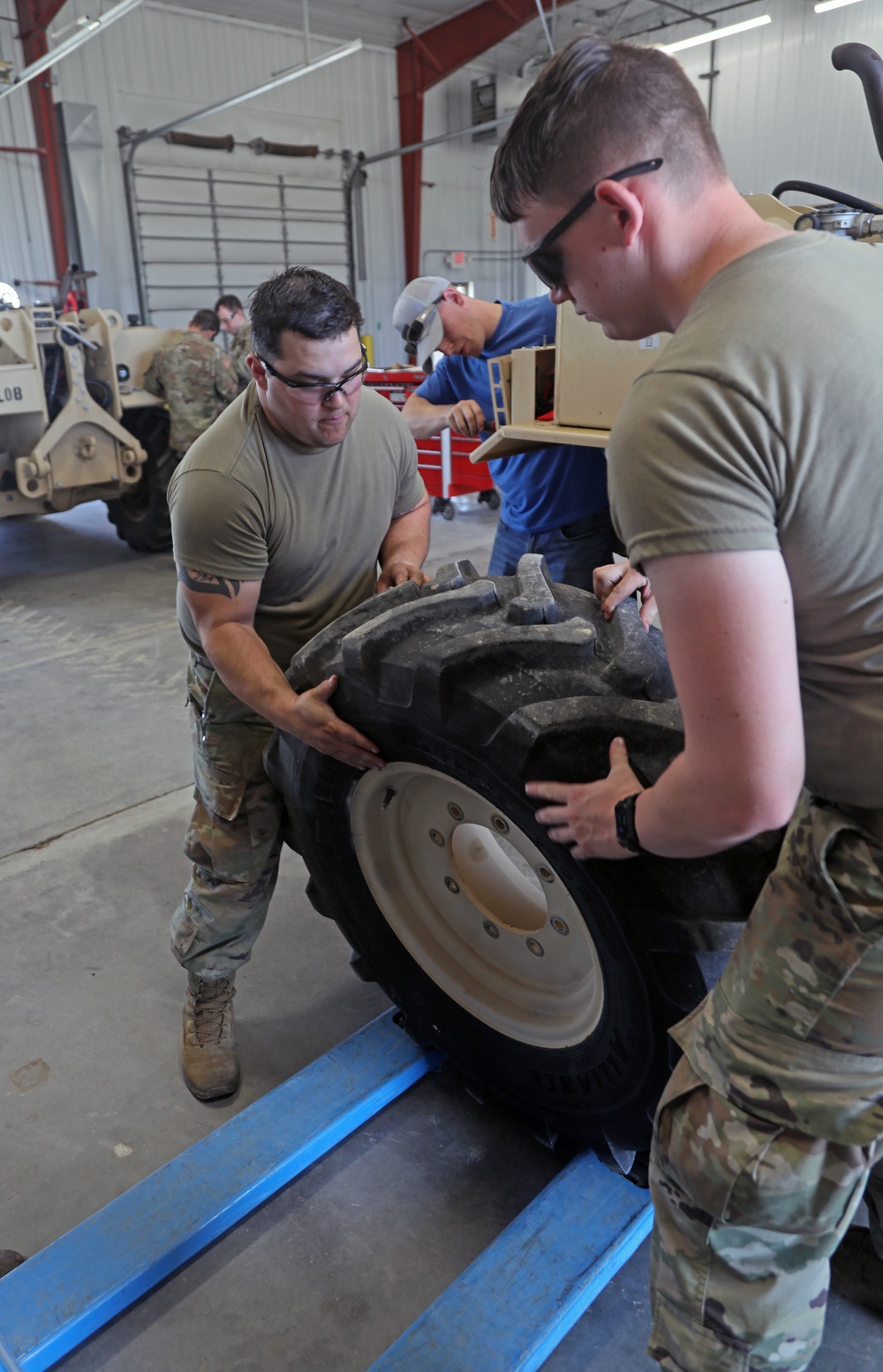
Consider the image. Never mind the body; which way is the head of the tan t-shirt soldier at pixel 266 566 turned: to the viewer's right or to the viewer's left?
to the viewer's right

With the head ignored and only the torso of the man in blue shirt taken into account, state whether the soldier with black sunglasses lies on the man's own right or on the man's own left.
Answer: on the man's own left

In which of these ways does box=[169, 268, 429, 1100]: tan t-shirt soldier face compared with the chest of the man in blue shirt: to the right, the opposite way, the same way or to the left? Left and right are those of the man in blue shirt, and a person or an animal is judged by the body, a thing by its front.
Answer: to the left

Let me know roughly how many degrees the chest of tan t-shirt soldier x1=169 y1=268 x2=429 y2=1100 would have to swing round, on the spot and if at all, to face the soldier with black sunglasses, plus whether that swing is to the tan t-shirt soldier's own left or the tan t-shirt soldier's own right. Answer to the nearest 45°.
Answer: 0° — they already face them

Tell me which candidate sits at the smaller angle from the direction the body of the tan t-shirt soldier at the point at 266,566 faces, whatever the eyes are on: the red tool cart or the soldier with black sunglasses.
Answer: the soldier with black sunglasses

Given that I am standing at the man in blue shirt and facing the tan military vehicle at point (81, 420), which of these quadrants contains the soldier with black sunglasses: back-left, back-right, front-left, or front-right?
back-left

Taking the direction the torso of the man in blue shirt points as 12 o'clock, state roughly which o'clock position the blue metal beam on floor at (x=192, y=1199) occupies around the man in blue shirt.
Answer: The blue metal beam on floor is roughly at 11 o'clock from the man in blue shirt.

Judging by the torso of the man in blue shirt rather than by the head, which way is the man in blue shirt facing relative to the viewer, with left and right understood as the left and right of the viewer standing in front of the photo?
facing the viewer and to the left of the viewer

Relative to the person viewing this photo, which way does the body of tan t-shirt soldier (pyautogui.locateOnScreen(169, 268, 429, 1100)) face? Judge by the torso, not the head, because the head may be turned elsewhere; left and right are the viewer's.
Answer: facing the viewer and to the right of the viewer

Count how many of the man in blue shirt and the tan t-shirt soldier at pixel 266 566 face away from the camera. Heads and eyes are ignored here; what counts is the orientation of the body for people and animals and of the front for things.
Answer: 0
